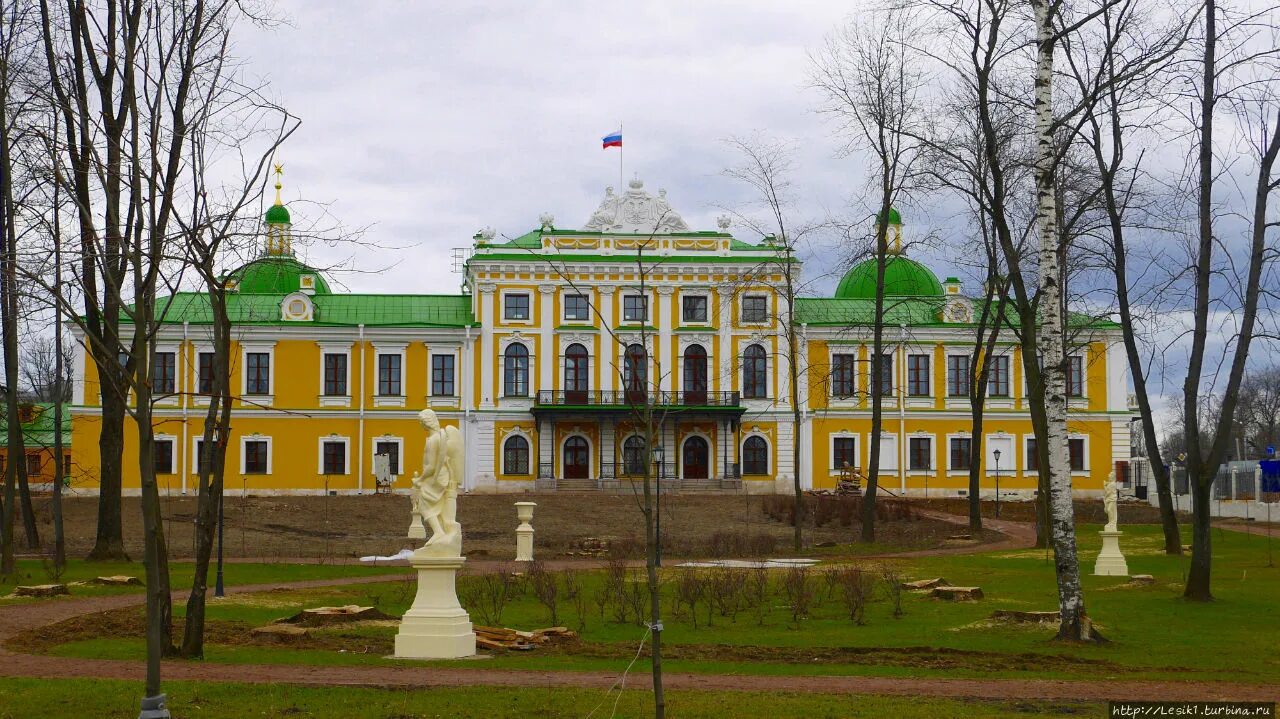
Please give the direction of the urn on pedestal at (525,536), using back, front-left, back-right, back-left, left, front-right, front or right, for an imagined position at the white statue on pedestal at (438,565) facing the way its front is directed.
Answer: back-right

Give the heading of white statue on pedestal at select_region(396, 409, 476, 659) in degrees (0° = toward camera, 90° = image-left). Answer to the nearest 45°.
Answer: approximately 45°

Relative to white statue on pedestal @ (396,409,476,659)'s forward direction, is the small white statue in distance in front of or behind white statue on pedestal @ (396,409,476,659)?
behind
